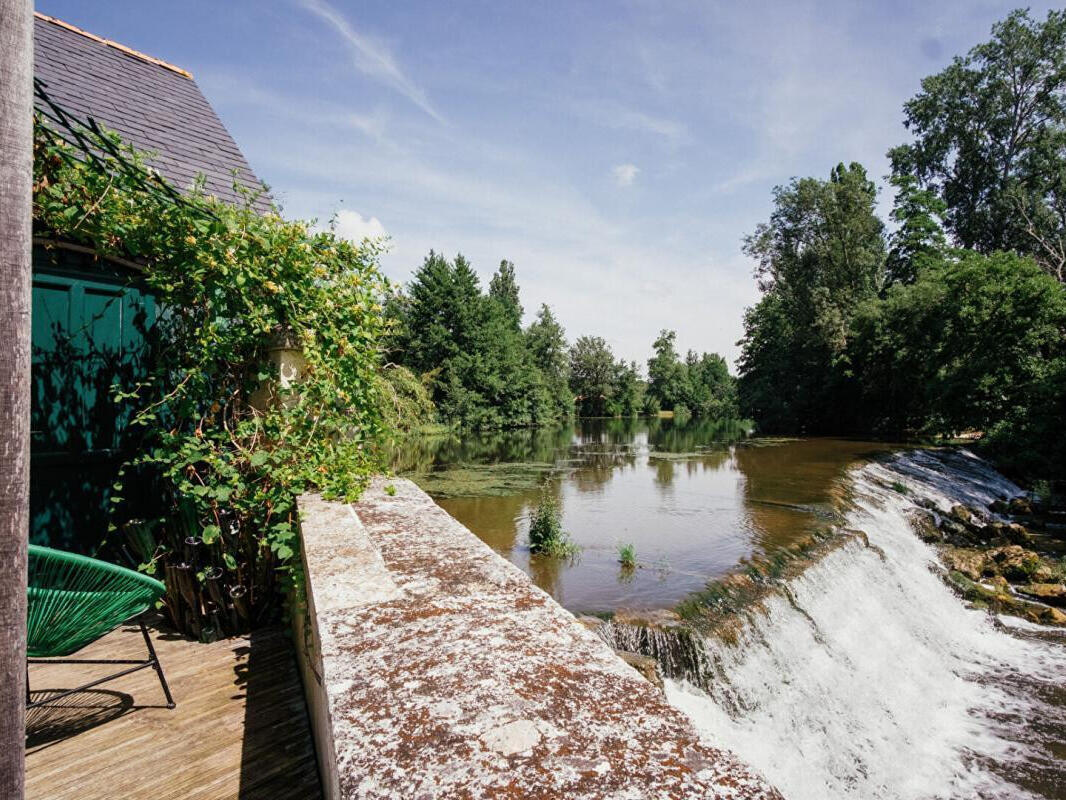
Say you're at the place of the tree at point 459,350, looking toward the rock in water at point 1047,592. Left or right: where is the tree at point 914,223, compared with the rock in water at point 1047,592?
left

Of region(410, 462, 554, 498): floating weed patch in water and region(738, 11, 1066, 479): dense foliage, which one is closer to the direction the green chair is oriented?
the dense foliage

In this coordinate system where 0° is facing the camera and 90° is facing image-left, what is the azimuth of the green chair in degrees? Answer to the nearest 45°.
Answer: approximately 270°

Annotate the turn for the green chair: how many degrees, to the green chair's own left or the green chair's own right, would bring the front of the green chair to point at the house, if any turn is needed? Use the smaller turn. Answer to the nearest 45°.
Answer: approximately 90° to the green chair's own left

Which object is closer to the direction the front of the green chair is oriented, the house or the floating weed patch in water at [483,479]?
the floating weed patch in water

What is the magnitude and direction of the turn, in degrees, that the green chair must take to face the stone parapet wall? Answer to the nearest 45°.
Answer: approximately 45° to its right

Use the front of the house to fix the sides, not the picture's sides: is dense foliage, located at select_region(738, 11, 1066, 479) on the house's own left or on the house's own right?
on the house's own left
